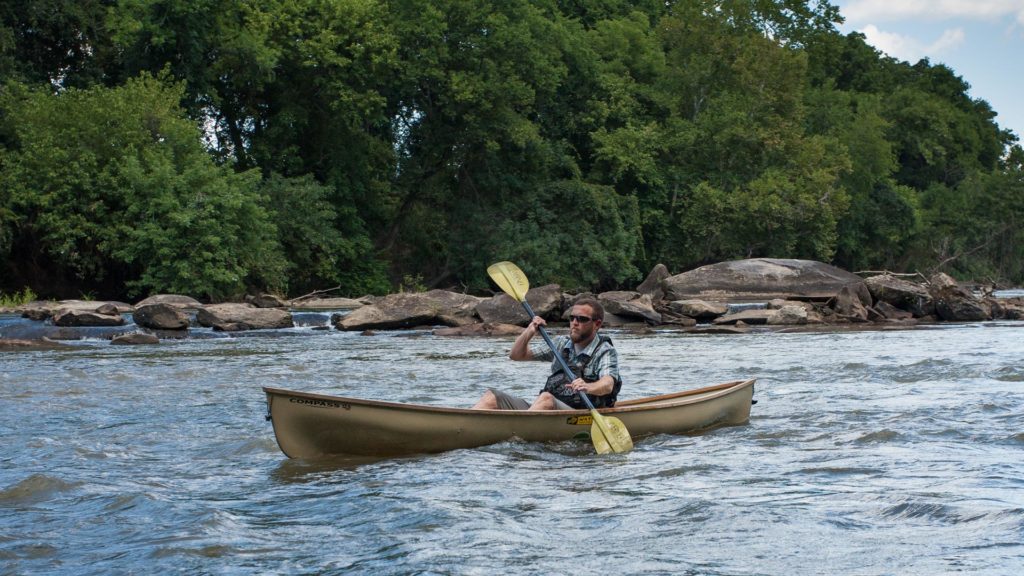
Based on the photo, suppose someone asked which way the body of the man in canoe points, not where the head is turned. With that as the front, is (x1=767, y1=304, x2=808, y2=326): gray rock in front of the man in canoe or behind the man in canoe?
behind

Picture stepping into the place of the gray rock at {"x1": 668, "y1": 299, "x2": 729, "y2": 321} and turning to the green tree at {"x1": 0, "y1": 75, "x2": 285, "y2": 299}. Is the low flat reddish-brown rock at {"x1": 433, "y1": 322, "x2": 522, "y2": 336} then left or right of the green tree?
left

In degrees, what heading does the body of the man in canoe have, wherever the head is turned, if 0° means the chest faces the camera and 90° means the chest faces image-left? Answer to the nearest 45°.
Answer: approximately 45°

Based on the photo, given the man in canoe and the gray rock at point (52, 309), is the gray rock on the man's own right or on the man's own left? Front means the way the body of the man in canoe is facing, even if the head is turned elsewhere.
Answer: on the man's own right

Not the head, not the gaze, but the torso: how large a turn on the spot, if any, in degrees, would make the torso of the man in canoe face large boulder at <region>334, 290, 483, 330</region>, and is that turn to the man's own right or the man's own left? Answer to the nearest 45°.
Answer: approximately 135° to the man's own right

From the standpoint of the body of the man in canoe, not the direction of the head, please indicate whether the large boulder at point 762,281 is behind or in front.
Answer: behind

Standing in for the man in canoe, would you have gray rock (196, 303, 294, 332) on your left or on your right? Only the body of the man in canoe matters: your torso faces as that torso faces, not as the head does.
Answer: on your right

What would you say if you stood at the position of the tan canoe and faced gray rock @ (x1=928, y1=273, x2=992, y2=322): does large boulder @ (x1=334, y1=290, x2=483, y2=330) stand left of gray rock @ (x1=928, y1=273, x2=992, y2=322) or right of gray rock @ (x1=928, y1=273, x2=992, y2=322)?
left

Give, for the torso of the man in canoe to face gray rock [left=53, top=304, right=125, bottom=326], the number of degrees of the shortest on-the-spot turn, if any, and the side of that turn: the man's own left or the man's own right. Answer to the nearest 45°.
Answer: approximately 90° to the man's own right

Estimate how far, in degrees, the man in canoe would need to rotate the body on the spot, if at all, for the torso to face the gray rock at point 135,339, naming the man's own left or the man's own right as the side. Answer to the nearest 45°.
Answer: approximately 90° to the man's own right
